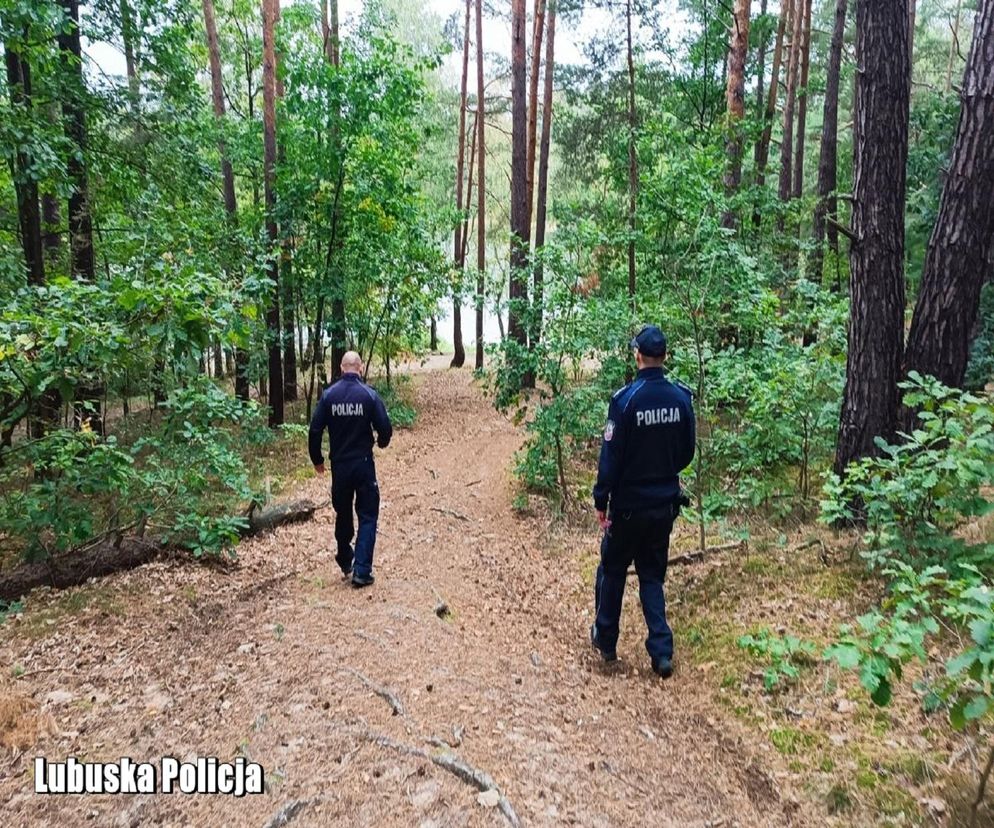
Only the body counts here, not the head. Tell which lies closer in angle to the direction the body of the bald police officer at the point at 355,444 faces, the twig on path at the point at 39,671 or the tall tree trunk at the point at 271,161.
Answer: the tall tree trunk

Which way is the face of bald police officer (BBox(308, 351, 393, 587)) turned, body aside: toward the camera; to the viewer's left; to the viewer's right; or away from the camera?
away from the camera

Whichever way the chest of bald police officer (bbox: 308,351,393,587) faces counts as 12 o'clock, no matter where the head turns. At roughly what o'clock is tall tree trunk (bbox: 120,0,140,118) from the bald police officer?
The tall tree trunk is roughly at 11 o'clock from the bald police officer.

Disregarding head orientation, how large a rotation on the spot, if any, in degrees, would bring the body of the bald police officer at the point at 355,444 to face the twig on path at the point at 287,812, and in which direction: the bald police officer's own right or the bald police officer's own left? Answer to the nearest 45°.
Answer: approximately 180°

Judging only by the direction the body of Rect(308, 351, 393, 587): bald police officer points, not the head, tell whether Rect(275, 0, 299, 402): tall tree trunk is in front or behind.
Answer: in front

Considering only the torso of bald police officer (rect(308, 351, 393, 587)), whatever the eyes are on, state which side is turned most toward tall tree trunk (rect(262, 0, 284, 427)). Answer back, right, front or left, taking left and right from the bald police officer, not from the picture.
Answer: front

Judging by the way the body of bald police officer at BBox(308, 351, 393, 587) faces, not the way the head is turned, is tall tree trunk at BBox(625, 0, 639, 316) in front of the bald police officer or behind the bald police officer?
in front

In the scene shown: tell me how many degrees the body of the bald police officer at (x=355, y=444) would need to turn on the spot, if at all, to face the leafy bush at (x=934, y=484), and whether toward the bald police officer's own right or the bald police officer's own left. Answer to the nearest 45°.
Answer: approximately 135° to the bald police officer's own right

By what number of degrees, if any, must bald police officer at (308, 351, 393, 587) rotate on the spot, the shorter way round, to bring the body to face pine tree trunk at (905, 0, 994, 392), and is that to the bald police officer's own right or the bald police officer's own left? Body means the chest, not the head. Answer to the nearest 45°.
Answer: approximately 90° to the bald police officer's own right

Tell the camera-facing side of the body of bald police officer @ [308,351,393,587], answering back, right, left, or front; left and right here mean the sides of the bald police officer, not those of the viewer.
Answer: back

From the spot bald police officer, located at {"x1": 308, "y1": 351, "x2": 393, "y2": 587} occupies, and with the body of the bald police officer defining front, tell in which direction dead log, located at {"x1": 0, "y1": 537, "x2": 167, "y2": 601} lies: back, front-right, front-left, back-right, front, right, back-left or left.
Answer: left

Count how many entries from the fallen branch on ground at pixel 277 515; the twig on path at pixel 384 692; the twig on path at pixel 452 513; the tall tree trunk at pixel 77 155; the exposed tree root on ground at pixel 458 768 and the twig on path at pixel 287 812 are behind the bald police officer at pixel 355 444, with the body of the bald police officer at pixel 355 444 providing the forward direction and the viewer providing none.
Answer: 3

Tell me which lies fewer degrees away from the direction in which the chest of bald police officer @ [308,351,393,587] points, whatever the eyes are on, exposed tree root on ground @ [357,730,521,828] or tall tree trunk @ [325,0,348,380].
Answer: the tall tree trunk

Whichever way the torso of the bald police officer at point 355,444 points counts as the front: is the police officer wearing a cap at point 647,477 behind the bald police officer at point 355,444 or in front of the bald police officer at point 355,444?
behind

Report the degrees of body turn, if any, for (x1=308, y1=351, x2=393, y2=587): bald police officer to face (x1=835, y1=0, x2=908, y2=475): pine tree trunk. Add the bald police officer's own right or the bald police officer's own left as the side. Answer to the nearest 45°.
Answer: approximately 90° to the bald police officer's own right

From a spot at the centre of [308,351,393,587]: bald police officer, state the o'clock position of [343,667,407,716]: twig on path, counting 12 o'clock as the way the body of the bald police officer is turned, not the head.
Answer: The twig on path is roughly at 6 o'clock from the bald police officer.

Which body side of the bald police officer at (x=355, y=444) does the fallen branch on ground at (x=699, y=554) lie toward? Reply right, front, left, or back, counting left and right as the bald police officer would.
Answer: right

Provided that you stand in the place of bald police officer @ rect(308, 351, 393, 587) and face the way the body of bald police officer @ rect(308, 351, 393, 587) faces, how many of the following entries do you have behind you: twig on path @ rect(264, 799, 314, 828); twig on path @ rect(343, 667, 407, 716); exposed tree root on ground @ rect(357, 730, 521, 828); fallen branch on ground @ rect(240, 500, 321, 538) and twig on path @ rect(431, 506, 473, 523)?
3
